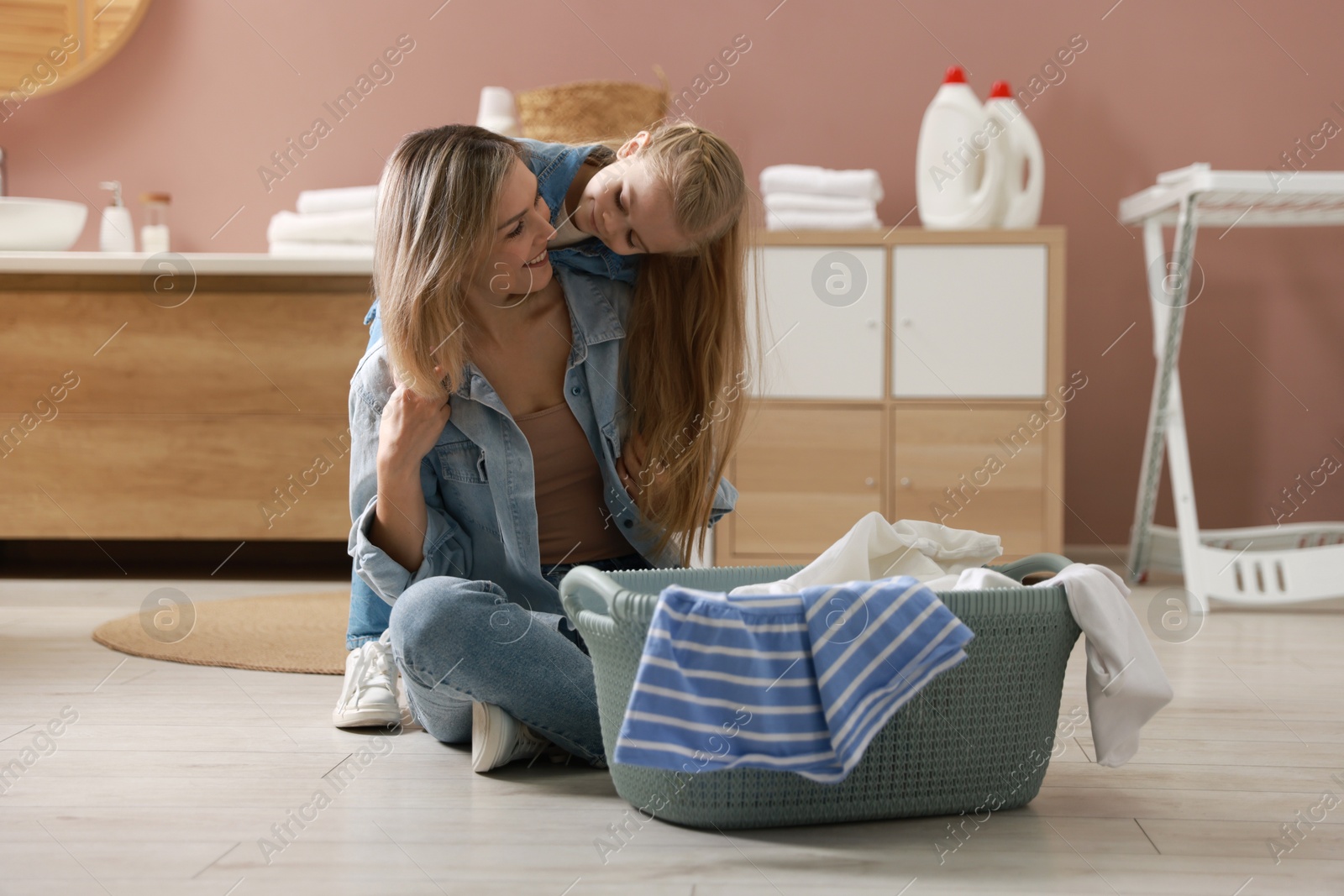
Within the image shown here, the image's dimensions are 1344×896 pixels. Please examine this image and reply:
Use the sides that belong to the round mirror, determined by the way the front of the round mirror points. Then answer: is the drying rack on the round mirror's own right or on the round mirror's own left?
on the round mirror's own left

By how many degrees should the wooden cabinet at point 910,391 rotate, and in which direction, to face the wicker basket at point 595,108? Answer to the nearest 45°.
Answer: approximately 90° to its right

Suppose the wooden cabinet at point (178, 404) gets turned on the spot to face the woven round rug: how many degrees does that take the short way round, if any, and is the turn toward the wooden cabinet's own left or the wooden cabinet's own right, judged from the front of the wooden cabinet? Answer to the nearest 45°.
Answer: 0° — it already faces it

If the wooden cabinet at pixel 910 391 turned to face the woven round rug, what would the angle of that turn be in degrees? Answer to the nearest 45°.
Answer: approximately 45° to its right

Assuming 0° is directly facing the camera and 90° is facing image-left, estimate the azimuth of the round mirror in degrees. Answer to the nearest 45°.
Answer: approximately 0°
